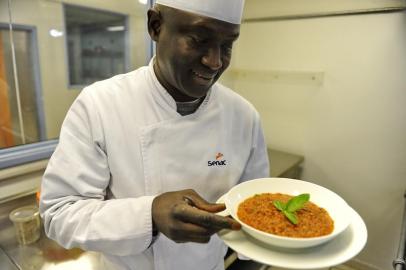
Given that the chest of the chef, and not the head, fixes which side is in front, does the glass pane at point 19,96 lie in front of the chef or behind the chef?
behind

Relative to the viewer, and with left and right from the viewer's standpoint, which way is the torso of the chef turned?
facing the viewer and to the right of the viewer

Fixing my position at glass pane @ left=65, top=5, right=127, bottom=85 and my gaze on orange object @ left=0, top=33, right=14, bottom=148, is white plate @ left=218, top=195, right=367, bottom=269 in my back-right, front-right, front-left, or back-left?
front-left

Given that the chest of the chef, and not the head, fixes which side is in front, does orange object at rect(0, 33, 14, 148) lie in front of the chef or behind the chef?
behind

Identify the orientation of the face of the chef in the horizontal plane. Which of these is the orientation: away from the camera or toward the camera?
toward the camera

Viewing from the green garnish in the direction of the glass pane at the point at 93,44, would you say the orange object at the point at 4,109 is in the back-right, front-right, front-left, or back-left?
front-left
